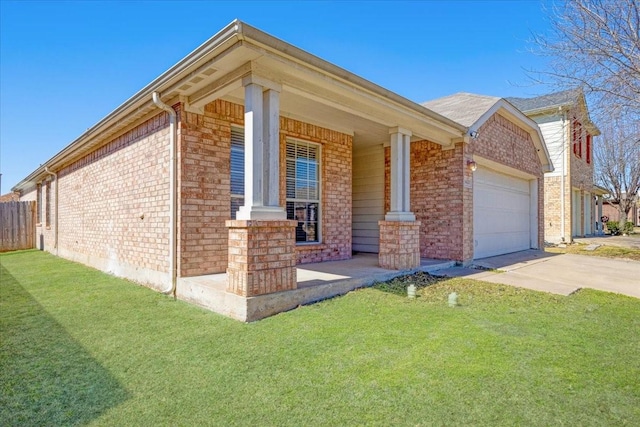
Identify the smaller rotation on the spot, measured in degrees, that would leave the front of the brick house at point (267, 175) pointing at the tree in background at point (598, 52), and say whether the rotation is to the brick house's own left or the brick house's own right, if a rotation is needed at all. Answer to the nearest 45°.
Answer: approximately 45° to the brick house's own left

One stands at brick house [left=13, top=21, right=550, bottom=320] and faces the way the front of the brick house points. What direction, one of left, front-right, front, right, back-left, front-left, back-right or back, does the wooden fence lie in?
back

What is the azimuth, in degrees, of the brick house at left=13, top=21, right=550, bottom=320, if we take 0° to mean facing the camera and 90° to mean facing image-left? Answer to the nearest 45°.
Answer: approximately 315°

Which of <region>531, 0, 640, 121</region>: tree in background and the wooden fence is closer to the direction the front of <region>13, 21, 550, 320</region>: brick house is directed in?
the tree in background
